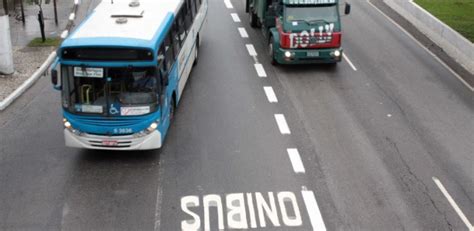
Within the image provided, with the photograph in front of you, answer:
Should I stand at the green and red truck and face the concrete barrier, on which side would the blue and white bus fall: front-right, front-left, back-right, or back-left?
back-right

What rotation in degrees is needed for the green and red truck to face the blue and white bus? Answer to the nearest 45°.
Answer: approximately 45° to its right

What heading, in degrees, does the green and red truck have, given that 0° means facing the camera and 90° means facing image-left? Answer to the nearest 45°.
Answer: approximately 0°

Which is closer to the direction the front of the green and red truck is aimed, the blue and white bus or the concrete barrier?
the blue and white bus
